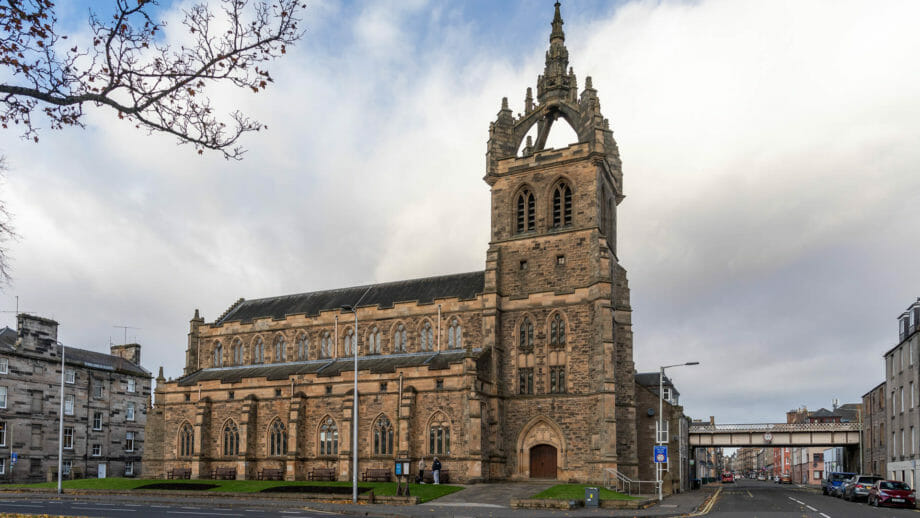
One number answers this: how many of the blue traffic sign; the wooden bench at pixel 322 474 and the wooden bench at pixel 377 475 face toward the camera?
3

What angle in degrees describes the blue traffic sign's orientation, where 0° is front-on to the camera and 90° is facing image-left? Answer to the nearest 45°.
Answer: approximately 0°

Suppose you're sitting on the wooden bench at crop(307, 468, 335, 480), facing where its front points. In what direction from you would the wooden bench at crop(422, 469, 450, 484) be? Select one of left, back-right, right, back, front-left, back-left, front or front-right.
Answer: front-left

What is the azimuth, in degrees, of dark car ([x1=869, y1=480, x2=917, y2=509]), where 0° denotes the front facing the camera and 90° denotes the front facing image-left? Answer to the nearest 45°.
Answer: approximately 315°

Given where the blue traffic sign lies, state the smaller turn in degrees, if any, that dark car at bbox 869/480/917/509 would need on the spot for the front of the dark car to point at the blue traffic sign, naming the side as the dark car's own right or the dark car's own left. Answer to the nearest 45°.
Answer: approximately 90° to the dark car's own right

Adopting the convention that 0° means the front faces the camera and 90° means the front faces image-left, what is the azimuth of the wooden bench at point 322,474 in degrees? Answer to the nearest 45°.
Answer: approximately 0°

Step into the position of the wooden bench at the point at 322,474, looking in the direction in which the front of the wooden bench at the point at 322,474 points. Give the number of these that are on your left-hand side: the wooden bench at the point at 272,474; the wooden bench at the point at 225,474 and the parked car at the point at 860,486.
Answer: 1

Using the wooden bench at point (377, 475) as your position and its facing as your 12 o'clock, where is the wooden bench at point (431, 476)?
the wooden bench at point (431, 476) is roughly at 10 o'clock from the wooden bench at point (377, 475).

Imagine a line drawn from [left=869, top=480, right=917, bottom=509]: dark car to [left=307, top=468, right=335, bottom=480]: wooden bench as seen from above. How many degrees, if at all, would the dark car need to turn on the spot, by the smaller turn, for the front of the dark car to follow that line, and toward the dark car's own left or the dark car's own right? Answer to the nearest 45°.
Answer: approximately 135° to the dark car's own right
